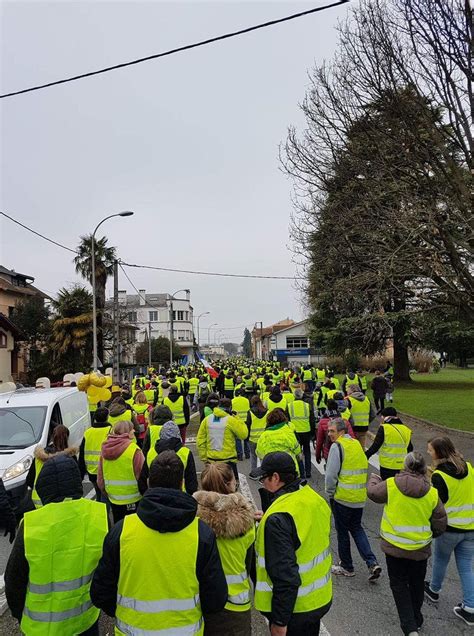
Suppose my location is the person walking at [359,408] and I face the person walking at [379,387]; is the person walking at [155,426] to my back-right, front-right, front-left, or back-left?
back-left

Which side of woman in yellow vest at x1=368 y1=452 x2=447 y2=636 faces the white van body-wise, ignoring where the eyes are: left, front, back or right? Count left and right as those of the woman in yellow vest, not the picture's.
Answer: left

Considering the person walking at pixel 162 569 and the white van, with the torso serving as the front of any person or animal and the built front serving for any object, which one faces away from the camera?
the person walking

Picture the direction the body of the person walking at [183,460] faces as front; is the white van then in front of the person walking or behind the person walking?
in front

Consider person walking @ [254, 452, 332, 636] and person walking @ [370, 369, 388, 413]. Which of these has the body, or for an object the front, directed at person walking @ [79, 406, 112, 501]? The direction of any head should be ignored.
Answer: person walking @ [254, 452, 332, 636]

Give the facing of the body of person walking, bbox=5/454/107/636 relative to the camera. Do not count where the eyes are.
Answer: away from the camera

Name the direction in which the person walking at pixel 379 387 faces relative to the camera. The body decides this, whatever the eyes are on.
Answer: away from the camera

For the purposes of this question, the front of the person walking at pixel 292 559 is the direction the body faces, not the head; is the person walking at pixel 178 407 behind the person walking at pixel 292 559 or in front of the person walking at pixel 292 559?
in front

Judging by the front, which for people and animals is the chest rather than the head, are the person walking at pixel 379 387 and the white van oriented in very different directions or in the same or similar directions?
very different directions

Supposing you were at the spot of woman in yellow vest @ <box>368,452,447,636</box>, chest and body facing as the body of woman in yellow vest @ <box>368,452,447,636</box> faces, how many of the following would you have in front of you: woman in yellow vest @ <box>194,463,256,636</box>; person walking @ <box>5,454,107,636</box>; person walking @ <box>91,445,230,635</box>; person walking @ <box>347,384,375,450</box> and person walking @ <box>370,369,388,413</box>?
2

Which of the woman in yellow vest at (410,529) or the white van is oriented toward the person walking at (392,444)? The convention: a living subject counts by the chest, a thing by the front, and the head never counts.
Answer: the woman in yellow vest

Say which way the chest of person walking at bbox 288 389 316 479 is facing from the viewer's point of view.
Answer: away from the camera

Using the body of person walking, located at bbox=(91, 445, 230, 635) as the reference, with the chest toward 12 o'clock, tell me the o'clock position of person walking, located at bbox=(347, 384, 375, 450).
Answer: person walking, located at bbox=(347, 384, 375, 450) is roughly at 1 o'clock from person walking, located at bbox=(91, 445, 230, 635).

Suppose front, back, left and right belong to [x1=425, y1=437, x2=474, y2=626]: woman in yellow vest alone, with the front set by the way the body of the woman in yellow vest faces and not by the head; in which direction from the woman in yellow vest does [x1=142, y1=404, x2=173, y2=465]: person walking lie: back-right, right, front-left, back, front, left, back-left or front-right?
front-left

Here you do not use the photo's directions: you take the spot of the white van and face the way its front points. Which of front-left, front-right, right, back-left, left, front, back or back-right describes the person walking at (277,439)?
left

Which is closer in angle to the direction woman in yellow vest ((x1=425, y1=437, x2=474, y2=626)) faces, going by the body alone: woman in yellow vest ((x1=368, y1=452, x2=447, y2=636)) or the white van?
the white van

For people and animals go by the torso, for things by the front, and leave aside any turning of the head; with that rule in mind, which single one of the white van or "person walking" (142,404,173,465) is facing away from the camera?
the person walking

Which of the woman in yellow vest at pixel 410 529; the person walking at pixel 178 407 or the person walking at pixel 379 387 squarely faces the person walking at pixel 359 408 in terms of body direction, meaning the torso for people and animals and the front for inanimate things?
the woman in yellow vest

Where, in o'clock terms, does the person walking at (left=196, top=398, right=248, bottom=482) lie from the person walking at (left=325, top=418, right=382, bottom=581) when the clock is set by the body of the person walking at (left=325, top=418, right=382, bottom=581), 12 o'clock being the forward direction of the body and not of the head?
the person walking at (left=196, top=398, right=248, bottom=482) is roughly at 12 o'clock from the person walking at (left=325, top=418, right=382, bottom=581).
